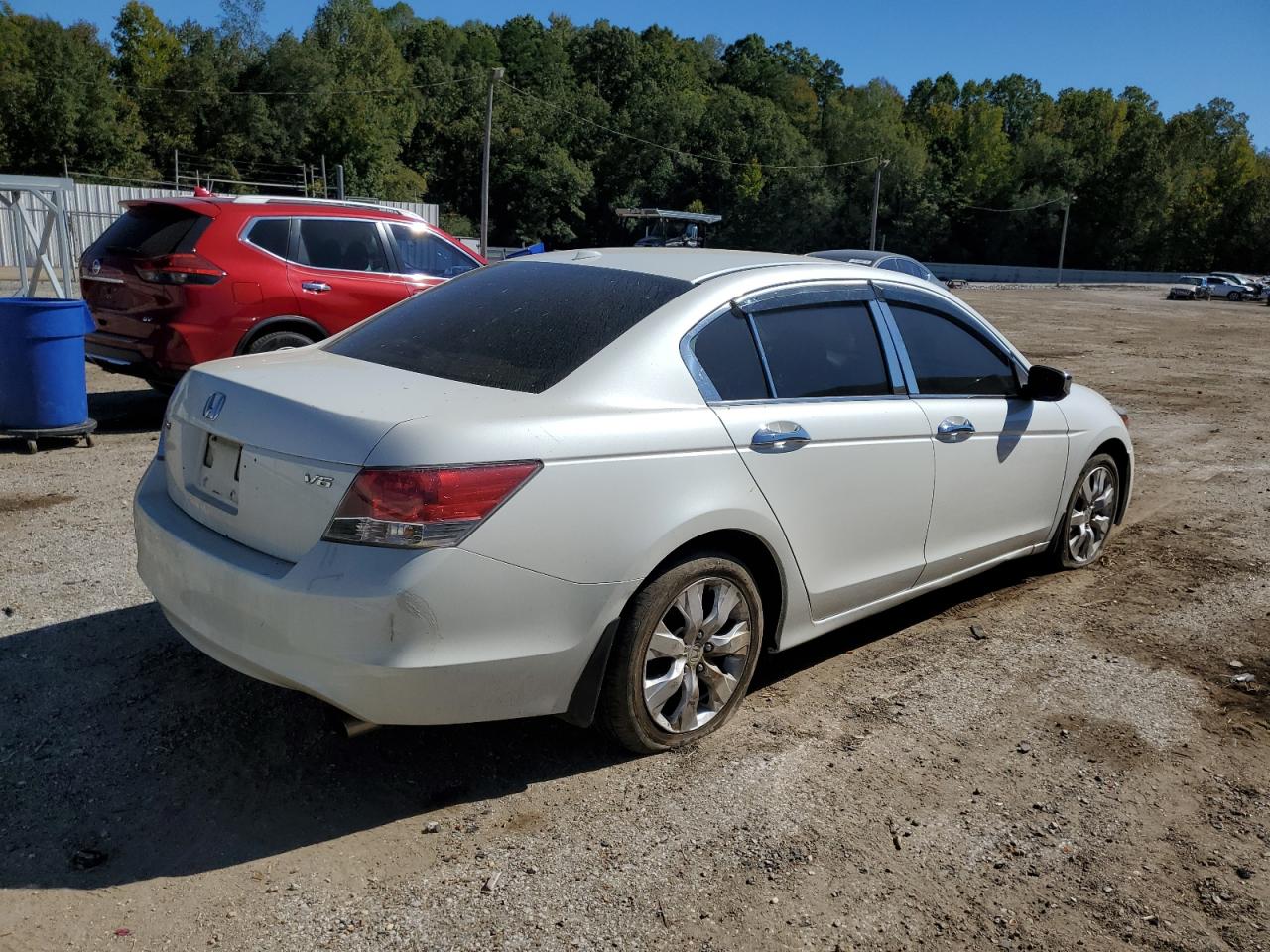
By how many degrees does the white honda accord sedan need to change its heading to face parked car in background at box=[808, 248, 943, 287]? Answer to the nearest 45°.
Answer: approximately 45° to its left

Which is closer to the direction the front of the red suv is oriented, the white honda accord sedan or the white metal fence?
the white metal fence

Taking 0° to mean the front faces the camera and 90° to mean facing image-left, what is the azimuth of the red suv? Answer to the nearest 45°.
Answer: approximately 225°

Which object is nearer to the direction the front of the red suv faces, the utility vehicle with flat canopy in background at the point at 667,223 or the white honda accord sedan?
the utility vehicle with flat canopy in background

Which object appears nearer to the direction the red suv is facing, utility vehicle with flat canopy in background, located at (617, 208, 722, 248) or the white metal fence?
the utility vehicle with flat canopy in background

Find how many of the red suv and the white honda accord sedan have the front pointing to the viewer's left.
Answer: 0

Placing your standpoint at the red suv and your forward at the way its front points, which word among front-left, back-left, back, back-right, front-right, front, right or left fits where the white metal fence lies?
front-left

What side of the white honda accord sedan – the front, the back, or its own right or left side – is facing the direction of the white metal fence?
left

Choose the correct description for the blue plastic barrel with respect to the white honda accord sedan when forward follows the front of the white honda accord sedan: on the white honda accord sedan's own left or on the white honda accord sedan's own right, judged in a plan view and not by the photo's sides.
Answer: on the white honda accord sedan's own left

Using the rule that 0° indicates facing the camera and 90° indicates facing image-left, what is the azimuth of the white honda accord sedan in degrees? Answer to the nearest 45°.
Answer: approximately 225°

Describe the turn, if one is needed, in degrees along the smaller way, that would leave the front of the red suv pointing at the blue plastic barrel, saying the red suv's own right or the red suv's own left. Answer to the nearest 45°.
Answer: approximately 180°
